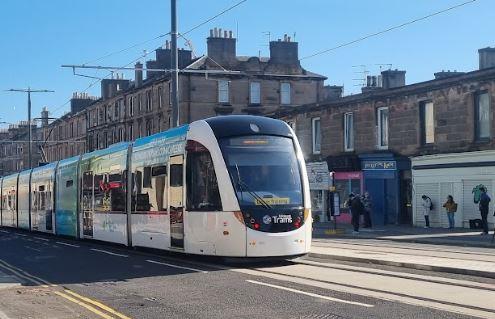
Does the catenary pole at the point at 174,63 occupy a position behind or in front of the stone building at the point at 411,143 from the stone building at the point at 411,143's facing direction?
in front

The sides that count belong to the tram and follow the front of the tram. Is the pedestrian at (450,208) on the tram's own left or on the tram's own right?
on the tram's own left

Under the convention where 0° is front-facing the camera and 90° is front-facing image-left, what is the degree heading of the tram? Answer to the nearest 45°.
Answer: approximately 315°

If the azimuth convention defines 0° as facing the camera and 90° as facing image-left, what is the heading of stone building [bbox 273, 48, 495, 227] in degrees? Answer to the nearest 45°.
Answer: approximately 45°

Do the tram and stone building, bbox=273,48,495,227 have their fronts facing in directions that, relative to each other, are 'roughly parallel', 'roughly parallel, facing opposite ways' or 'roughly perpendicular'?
roughly perpendicular

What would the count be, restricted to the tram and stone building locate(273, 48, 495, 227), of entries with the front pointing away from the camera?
0

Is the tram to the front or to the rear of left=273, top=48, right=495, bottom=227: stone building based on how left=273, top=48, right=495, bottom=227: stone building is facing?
to the front

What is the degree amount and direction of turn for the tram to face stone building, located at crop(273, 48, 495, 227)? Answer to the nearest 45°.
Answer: approximately 90° to its left

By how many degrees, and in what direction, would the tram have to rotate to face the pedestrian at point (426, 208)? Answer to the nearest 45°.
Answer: approximately 90° to its left

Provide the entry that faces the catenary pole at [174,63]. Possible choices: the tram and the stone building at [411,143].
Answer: the stone building

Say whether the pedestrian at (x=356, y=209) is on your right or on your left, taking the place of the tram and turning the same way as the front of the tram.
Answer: on your left
